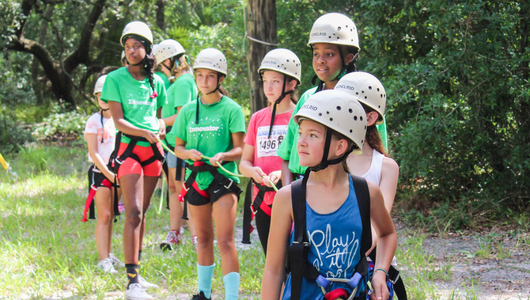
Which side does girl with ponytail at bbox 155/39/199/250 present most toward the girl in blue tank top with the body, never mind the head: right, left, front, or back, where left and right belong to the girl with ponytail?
left

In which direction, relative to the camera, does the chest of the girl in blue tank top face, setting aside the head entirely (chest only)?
toward the camera

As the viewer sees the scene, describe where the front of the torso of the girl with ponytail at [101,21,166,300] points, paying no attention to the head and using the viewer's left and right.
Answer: facing the viewer and to the right of the viewer

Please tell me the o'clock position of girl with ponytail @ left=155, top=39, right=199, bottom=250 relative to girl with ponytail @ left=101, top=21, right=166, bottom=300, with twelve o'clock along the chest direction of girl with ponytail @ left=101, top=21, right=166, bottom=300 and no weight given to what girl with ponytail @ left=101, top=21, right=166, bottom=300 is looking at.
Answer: girl with ponytail @ left=155, top=39, right=199, bottom=250 is roughly at 8 o'clock from girl with ponytail @ left=101, top=21, right=166, bottom=300.

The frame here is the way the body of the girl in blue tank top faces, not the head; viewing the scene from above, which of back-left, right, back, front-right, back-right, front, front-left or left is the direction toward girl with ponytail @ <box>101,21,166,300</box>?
back-right

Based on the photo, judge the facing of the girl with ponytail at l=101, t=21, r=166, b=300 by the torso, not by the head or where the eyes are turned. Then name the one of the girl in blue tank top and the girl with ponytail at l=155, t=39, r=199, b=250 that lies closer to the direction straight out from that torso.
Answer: the girl in blue tank top
